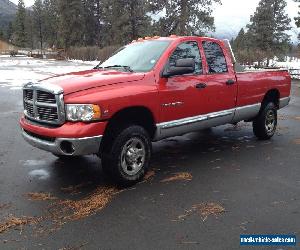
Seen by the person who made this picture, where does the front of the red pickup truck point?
facing the viewer and to the left of the viewer

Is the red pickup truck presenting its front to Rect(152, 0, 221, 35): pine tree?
no
